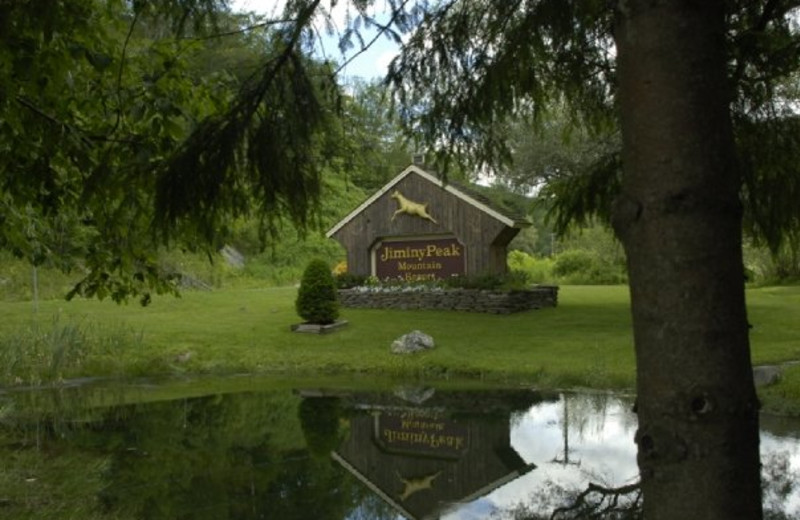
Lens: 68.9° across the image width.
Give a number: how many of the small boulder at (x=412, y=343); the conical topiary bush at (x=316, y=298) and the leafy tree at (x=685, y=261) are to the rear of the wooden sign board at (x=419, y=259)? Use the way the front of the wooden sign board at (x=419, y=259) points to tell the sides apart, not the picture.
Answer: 0

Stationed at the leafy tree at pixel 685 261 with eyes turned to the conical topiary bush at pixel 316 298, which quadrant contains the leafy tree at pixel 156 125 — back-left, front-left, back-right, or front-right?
front-left

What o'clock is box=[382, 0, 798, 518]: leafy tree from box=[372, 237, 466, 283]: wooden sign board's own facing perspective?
The leafy tree is roughly at 12 o'clock from the wooden sign board.

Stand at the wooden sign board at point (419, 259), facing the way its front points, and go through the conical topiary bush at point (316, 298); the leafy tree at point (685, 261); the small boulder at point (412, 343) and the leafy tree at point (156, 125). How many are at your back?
0

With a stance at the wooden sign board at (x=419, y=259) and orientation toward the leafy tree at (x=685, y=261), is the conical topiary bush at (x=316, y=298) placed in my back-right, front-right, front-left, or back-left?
front-right

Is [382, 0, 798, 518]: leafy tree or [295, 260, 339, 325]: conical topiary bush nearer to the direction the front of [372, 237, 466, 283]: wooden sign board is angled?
the leafy tree

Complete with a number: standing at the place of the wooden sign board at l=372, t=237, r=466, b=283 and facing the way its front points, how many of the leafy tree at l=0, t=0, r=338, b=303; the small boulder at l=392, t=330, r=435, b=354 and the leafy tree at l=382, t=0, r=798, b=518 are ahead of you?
3

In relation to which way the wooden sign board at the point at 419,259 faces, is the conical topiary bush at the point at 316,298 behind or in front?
in front

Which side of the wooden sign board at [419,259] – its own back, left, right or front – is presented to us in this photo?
front

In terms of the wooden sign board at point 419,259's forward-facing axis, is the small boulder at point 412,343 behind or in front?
in front

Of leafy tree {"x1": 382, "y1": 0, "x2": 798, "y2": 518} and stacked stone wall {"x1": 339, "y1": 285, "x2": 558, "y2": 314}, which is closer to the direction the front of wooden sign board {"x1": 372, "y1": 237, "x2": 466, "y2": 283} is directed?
the leafy tree

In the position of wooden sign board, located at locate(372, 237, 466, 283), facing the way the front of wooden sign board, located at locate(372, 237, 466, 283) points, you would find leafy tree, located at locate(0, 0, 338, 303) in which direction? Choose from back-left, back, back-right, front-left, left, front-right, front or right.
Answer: front
